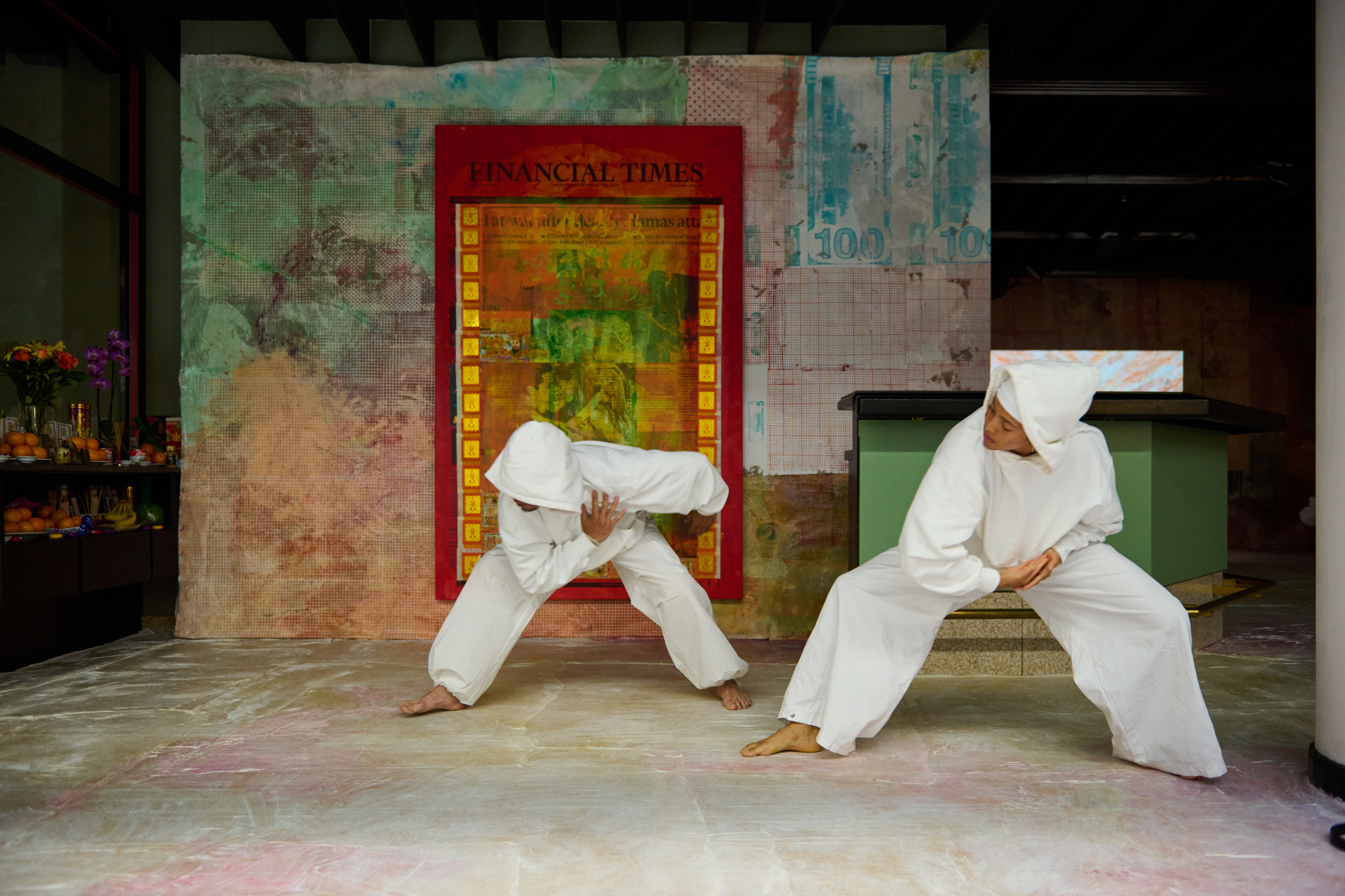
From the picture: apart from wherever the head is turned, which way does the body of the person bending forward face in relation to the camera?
toward the camera

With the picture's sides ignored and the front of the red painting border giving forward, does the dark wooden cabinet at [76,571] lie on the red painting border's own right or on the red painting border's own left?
on the red painting border's own right

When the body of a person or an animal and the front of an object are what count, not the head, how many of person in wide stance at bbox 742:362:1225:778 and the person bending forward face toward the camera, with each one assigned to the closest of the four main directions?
2

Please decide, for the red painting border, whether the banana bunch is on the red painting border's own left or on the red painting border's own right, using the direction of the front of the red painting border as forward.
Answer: on the red painting border's own right

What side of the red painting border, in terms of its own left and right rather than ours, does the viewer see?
front

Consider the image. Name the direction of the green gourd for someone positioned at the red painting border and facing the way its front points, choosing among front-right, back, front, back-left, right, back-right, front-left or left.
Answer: right

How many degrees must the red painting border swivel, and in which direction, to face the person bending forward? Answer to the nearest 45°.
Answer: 0° — it already faces them

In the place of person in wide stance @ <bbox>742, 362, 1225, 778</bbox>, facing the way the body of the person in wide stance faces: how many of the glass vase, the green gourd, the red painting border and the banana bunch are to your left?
0

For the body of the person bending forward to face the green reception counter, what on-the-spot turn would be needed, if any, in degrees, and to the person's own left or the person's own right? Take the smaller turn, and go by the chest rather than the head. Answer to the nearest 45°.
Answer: approximately 90° to the person's own left

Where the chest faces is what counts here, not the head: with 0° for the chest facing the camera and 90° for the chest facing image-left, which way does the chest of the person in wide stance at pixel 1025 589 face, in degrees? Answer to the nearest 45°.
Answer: approximately 0°

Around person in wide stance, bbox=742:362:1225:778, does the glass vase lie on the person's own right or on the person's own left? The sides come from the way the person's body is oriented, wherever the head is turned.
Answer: on the person's own right

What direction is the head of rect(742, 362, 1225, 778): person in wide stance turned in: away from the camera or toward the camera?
toward the camera
